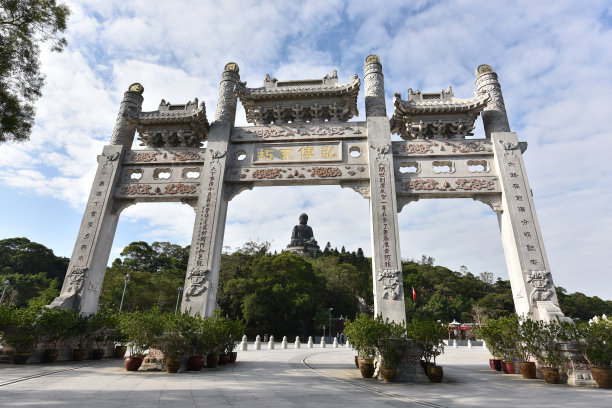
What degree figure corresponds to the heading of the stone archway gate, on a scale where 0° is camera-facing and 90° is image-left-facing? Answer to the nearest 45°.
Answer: approximately 0°

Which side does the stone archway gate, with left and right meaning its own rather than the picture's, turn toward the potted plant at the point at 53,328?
right

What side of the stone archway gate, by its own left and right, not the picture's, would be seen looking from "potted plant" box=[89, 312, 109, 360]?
right
